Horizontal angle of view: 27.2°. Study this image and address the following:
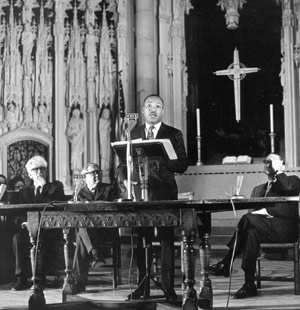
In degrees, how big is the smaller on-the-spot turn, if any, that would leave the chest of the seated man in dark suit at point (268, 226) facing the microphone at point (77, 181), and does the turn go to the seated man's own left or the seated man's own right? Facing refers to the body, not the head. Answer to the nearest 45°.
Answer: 0° — they already face it

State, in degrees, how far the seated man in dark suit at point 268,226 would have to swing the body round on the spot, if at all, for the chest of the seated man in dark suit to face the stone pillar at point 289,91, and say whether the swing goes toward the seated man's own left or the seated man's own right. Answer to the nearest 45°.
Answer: approximately 135° to the seated man's own right

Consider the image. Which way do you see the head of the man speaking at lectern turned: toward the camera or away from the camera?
toward the camera

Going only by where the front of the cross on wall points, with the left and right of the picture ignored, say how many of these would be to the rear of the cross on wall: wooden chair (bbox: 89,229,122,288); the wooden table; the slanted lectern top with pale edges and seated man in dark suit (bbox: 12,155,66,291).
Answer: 0

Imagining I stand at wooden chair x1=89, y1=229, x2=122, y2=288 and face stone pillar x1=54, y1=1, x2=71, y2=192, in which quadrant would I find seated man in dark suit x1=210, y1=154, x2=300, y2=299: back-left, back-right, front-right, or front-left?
back-right

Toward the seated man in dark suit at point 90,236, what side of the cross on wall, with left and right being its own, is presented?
front

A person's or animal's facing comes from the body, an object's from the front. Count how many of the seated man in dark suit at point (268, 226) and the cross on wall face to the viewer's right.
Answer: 0

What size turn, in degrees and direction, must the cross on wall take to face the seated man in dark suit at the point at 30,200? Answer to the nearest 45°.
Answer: approximately 45° to its right

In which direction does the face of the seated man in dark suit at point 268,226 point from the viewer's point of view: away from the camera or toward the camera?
toward the camera

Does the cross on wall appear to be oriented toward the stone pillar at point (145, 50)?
no

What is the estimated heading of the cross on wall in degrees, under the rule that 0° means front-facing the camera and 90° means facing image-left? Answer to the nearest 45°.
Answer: approximately 0°

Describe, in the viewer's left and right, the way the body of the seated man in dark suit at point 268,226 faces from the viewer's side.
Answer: facing the viewer and to the left of the viewer

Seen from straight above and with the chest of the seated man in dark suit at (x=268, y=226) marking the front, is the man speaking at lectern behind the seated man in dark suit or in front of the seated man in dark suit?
in front

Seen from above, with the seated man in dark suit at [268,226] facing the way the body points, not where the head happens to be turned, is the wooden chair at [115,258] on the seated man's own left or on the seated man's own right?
on the seated man's own right

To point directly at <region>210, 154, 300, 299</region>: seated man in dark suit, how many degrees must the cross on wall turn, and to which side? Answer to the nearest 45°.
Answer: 0° — it already faces them

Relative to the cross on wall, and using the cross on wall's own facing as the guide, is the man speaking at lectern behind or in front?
in front

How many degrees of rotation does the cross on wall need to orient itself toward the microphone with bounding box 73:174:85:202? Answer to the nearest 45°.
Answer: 0° — it already faces it

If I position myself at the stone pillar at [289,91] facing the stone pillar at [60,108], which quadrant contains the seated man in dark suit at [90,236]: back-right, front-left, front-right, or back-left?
front-left

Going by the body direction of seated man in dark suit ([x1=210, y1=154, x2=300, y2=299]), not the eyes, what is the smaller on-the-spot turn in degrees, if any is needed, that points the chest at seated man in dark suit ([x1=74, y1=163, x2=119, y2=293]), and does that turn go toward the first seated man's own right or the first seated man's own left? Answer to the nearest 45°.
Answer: approximately 45° to the first seated man's own right
